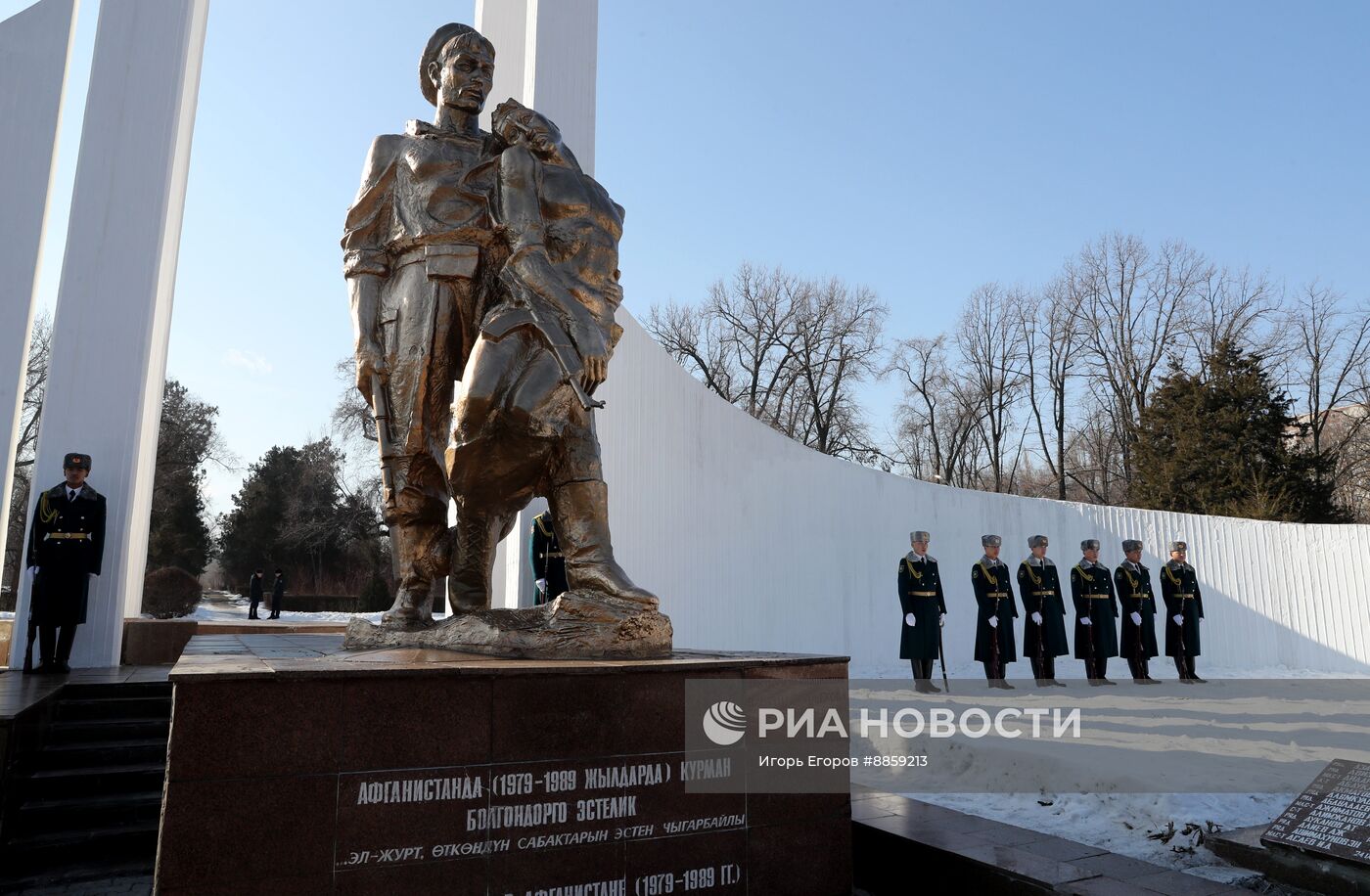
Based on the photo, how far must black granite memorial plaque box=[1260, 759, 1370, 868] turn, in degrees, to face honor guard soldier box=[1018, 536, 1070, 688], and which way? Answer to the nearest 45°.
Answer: approximately 135° to its right

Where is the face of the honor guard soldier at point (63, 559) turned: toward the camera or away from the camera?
toward the camera

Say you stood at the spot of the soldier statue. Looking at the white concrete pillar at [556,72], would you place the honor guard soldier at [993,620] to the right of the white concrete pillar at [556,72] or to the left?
right

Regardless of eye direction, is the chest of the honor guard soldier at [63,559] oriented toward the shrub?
no

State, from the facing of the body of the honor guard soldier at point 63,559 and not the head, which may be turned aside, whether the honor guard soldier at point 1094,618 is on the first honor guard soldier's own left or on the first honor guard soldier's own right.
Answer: on the first honor guard soldier's own left

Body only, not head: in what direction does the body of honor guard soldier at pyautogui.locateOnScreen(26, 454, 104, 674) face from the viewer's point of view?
toward the camera

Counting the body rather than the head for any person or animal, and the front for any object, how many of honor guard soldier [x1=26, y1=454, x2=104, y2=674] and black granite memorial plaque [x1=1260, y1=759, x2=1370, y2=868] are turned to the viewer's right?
0

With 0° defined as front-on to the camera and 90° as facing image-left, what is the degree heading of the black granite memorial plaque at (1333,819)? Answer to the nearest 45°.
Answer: approximately 45°

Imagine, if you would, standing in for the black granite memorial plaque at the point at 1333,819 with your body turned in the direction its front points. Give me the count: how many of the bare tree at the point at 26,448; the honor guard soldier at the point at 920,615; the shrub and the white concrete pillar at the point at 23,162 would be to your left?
0

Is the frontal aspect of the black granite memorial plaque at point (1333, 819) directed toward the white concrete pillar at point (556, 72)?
no

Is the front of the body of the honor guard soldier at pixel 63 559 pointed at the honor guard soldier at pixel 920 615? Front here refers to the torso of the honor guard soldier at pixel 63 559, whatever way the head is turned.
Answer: no

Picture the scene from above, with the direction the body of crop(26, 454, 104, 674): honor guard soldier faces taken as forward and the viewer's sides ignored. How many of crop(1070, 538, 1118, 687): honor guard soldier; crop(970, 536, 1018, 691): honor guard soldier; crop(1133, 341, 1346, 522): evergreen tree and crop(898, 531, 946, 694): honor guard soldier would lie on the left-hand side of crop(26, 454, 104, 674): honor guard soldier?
4

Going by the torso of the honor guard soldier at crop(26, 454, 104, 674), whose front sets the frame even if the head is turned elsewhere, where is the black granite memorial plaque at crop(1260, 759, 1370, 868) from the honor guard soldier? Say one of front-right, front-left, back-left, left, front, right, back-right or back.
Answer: front-left

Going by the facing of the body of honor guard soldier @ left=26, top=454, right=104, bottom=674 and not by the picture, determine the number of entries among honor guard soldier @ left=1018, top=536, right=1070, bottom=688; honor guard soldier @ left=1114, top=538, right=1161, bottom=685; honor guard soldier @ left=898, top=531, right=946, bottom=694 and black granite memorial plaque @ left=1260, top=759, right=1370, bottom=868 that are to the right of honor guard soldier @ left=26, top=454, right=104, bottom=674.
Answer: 0

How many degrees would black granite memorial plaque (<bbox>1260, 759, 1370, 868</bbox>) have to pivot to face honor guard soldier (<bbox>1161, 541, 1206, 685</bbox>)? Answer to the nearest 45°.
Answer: approximately 135° to its right
